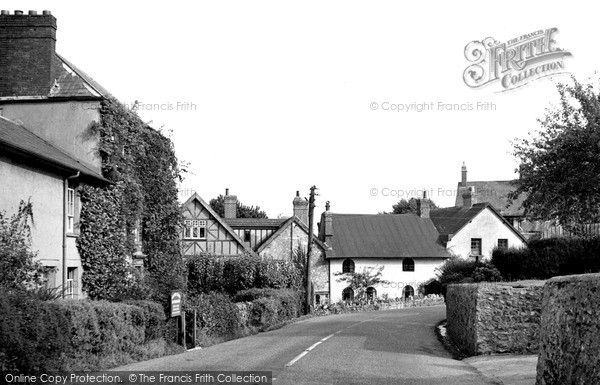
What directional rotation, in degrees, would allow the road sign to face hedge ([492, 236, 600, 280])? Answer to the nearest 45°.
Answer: approximately 90° to its left

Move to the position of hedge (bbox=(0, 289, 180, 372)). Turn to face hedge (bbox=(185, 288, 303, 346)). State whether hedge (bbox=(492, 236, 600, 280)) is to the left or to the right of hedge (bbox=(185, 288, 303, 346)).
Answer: right

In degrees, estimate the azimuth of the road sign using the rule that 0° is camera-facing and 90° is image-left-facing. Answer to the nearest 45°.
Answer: approximately 0°

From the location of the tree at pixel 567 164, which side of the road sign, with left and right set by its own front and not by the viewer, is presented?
left

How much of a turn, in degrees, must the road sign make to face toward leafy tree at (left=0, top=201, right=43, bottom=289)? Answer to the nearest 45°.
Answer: approximately 45° to its right

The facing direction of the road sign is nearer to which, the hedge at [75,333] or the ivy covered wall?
the hedge

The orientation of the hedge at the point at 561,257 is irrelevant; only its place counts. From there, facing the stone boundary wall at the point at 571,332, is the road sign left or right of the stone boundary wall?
right
